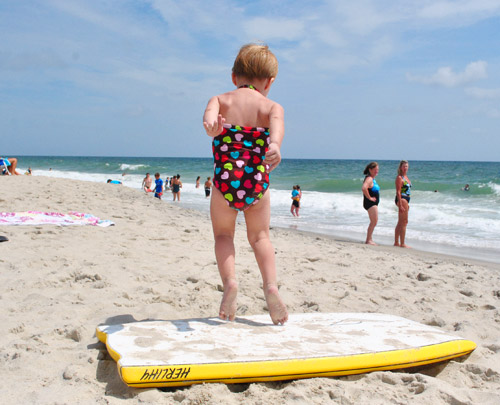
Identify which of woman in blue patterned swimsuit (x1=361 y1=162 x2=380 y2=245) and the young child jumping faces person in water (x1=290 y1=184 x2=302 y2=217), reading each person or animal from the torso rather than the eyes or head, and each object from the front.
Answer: the young child jumping

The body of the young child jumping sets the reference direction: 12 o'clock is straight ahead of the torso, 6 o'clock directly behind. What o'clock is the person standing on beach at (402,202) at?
The person standing on beach is roughly at 1 o'clock from the young child jumping.

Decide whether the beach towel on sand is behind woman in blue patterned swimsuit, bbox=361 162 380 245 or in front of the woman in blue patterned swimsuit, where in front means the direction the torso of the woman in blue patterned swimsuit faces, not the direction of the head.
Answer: behind

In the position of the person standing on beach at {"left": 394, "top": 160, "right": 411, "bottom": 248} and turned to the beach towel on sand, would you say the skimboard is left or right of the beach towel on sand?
left

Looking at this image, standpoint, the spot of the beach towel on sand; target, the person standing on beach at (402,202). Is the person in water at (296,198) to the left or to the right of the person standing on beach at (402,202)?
left

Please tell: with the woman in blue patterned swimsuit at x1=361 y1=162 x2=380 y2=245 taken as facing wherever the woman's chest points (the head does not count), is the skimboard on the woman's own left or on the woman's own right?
on the woman's own right

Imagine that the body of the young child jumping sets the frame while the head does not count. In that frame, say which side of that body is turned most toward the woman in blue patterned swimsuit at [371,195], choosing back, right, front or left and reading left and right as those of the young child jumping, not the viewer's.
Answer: front

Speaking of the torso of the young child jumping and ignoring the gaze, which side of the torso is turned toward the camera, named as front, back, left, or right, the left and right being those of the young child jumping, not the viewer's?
back
